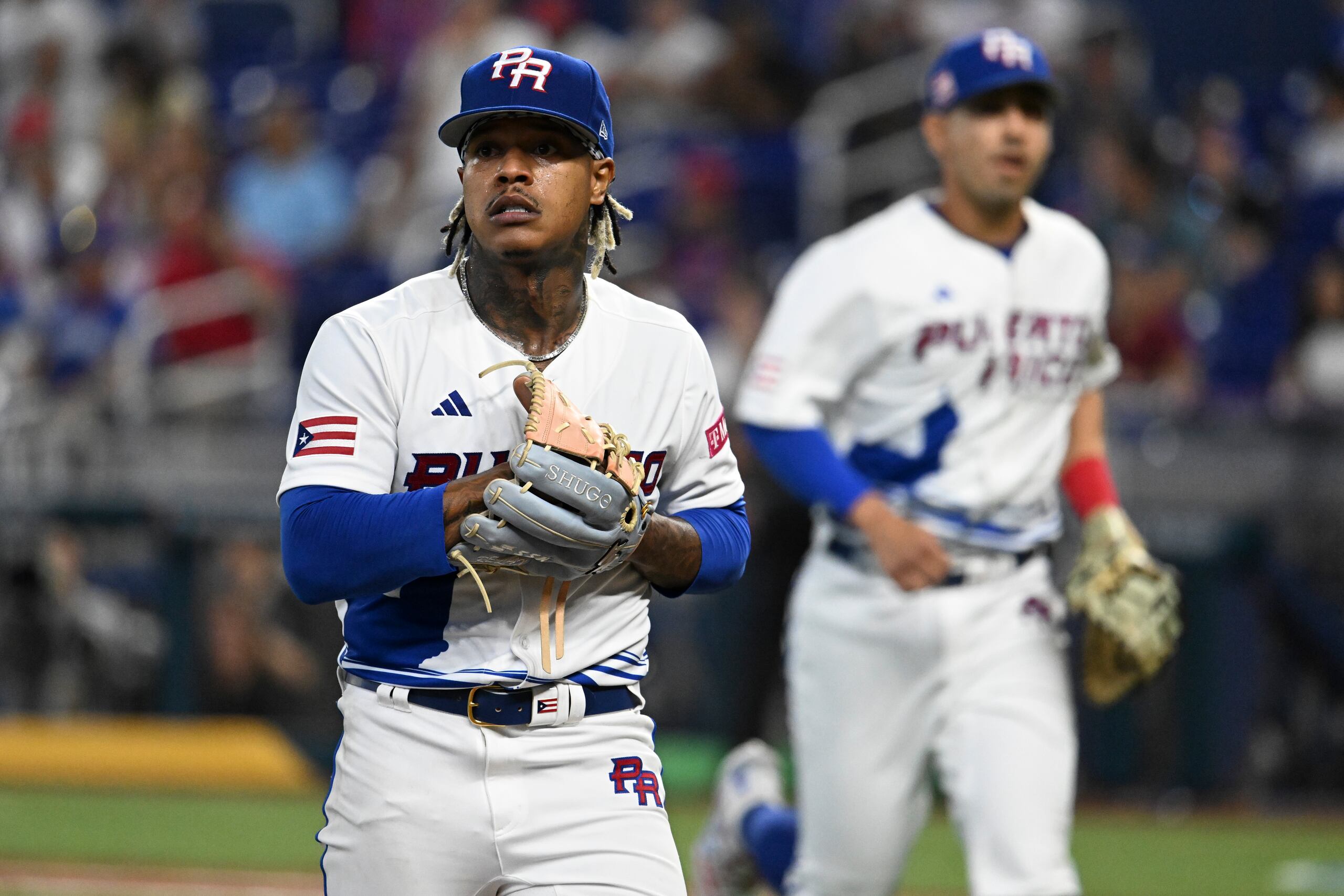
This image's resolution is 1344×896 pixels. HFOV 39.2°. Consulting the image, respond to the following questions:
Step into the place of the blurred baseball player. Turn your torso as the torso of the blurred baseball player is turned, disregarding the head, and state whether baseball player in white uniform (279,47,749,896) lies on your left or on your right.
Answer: on your right

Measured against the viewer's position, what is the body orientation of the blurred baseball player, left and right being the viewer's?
facing the viewer and to the right of the viewer

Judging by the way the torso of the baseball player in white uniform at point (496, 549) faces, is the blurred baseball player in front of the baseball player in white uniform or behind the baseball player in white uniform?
behind

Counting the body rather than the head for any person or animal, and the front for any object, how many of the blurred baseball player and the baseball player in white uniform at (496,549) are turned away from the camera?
0

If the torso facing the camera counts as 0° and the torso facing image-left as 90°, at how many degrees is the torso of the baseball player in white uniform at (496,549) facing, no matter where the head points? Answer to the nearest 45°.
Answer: approximately 0°
